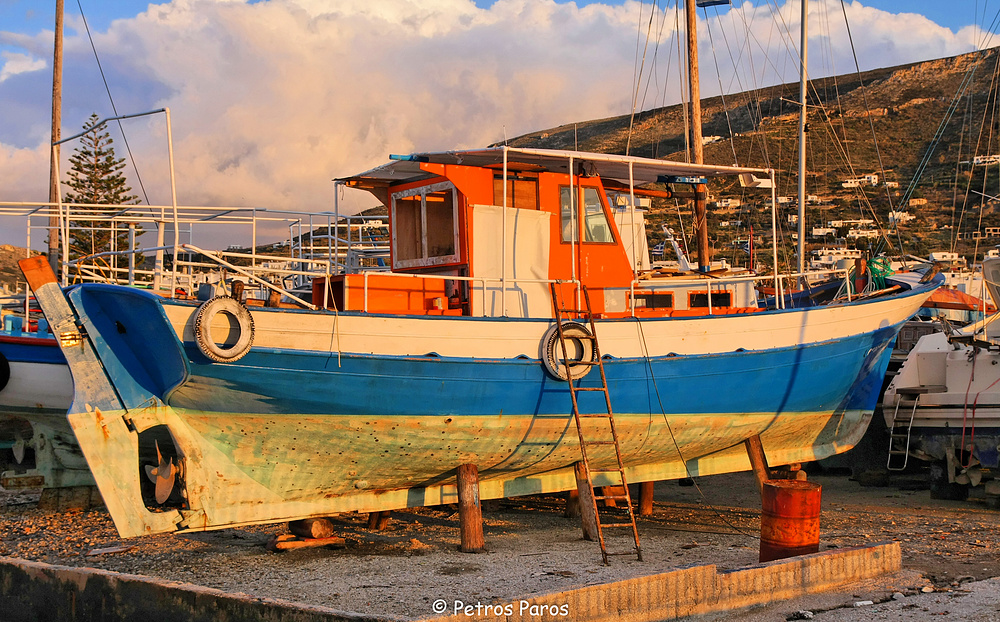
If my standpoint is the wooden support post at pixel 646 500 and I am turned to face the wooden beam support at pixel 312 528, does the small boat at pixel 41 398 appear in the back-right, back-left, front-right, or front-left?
front-right

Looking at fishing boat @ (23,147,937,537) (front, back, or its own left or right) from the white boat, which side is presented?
front

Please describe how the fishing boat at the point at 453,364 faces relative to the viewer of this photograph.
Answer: facing away from the viewer and to the right of the viewer

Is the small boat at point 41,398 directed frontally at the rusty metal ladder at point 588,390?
no

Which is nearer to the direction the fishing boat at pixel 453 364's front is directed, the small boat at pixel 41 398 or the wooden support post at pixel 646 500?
the wooden support post

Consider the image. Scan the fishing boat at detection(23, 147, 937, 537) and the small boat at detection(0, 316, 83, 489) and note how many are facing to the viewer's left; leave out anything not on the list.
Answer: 0

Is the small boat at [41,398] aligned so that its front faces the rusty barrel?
no

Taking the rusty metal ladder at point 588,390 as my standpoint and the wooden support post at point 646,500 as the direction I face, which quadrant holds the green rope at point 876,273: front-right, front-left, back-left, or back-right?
front-right

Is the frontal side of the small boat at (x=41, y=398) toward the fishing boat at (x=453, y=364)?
no

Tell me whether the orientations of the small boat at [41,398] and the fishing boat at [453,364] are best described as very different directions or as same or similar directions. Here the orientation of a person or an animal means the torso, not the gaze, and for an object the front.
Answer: same or similar directions

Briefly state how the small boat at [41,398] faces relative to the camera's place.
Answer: facing away from the viewer and to the right of the viewer

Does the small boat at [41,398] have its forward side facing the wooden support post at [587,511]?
no
